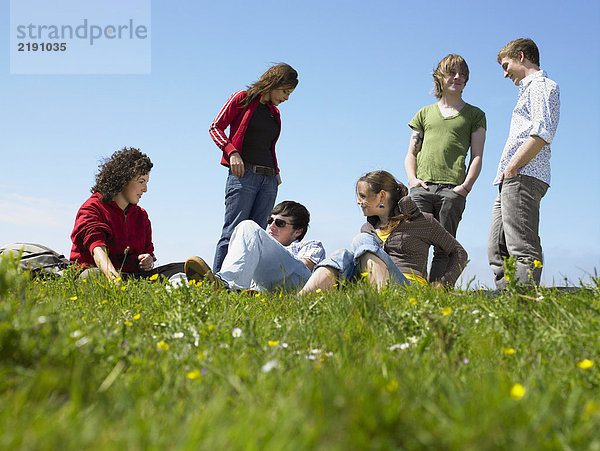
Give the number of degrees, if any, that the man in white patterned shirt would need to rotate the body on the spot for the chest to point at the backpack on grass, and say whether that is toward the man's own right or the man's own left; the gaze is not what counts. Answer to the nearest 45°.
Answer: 0° — they already face it

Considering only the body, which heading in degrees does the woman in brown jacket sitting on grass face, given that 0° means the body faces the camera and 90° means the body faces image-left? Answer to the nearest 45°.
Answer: approximately 45°

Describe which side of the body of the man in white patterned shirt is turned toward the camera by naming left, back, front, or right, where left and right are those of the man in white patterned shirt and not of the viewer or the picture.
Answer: left

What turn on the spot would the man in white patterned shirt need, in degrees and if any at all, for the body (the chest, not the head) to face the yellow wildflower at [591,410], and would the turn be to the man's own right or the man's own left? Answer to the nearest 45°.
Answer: approximately 90° to the man's own left

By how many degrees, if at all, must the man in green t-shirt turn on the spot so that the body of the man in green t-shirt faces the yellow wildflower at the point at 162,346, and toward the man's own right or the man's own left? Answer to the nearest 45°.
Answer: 0° — they already face it

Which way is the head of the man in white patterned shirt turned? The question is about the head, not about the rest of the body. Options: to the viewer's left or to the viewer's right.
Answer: to the viewer's left

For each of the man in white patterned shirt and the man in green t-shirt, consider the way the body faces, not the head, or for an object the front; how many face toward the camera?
1

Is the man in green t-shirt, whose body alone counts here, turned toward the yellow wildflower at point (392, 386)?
yes

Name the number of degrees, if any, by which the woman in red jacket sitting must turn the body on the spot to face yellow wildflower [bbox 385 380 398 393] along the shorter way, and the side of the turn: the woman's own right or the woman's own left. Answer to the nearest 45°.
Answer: approximately 45° to the woman's own right

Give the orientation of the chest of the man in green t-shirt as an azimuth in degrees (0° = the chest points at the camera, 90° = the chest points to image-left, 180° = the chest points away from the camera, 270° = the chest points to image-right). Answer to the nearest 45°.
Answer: approximately 0°

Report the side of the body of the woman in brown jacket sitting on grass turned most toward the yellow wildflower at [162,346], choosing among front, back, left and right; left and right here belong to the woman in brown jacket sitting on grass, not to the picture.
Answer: front

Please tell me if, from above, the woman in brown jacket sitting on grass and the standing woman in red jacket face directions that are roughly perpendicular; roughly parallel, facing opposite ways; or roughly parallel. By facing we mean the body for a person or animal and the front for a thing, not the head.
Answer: roughly perpendicular

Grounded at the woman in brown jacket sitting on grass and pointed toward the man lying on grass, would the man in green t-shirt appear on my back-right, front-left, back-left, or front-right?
back-right

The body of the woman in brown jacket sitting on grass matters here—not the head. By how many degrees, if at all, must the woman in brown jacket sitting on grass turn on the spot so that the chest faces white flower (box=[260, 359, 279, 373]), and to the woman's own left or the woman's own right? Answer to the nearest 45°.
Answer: approximately 45° to the woman's own left

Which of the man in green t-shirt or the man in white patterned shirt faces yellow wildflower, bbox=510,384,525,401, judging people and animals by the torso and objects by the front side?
the man in green t-shirt

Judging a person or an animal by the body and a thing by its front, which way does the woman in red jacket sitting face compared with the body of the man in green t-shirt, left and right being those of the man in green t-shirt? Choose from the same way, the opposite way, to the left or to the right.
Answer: to the left

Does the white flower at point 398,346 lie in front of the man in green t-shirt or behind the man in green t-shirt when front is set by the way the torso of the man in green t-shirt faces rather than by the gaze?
in front
